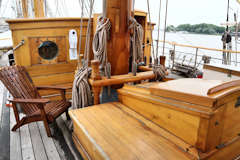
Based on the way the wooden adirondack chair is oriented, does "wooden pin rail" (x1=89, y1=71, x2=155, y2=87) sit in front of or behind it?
in front

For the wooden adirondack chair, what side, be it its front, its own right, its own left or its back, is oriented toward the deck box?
front

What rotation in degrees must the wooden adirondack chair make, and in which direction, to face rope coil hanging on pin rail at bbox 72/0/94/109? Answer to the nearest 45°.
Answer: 0° — it already faces it

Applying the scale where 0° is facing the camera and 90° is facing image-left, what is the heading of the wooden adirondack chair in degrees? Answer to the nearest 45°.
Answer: approximately 315°
